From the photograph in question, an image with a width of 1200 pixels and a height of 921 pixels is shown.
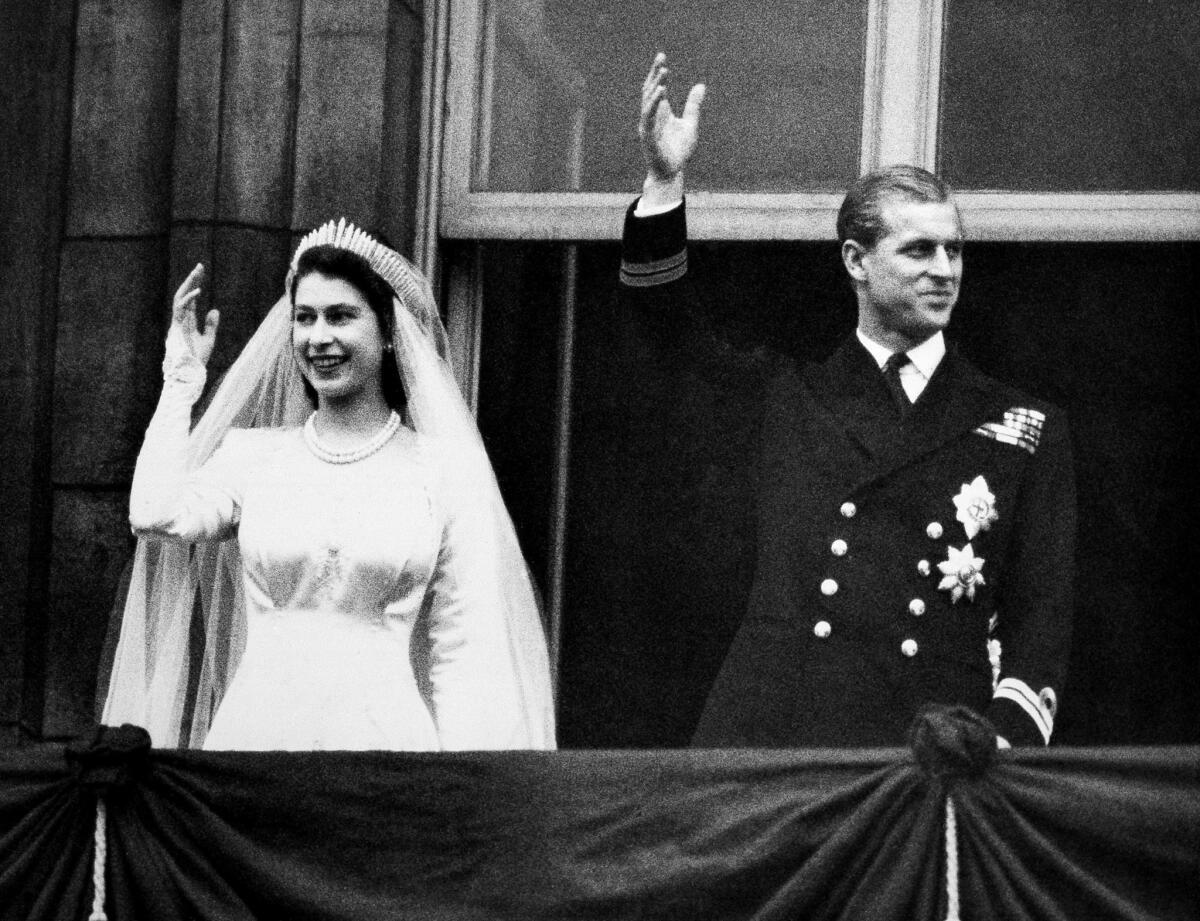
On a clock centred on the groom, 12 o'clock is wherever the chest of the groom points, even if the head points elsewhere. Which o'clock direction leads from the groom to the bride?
The bride is roughly at 3 o'clock from the groom.

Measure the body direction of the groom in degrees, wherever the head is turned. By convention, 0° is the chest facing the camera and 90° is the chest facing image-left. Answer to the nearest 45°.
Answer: approximately 0°

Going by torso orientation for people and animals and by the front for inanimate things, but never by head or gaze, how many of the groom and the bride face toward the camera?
2

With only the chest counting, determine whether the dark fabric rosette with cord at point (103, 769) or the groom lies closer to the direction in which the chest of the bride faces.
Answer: the dark fabric rosette with cord

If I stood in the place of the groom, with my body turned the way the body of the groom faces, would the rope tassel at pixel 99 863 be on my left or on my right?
on my right

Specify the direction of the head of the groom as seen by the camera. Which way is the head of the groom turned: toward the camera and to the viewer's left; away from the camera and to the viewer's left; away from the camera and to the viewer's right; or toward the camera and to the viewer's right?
toward the camera and to the viewer's right

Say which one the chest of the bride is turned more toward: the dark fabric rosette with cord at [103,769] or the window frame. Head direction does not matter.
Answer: the dark fabric rosette with cord

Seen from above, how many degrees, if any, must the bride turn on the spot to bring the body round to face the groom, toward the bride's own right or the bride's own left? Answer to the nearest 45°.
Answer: approximately 90° to the bride's own left

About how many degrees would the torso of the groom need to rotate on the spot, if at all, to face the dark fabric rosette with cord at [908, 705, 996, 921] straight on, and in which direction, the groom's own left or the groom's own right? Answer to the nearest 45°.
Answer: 0° — they already face it
